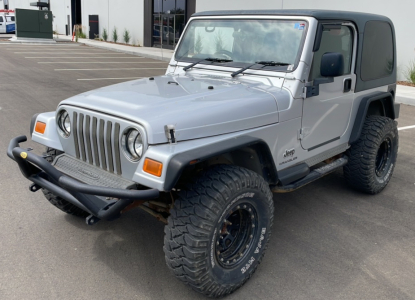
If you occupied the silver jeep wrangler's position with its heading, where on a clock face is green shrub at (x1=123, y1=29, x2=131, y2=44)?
The green shrub is roughly at 4 o'clock from the silver jeep wrangler.

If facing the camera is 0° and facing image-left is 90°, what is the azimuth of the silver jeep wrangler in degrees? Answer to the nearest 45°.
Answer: approximately 45°

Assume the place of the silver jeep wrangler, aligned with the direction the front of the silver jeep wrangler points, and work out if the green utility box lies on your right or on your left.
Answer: on your right

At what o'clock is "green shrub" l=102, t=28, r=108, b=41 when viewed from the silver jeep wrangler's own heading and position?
The green shrub is roughly at 4 o'clock from the silver jeep wrangler.

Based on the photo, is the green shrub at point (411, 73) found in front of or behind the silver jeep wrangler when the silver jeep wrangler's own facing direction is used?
behind
